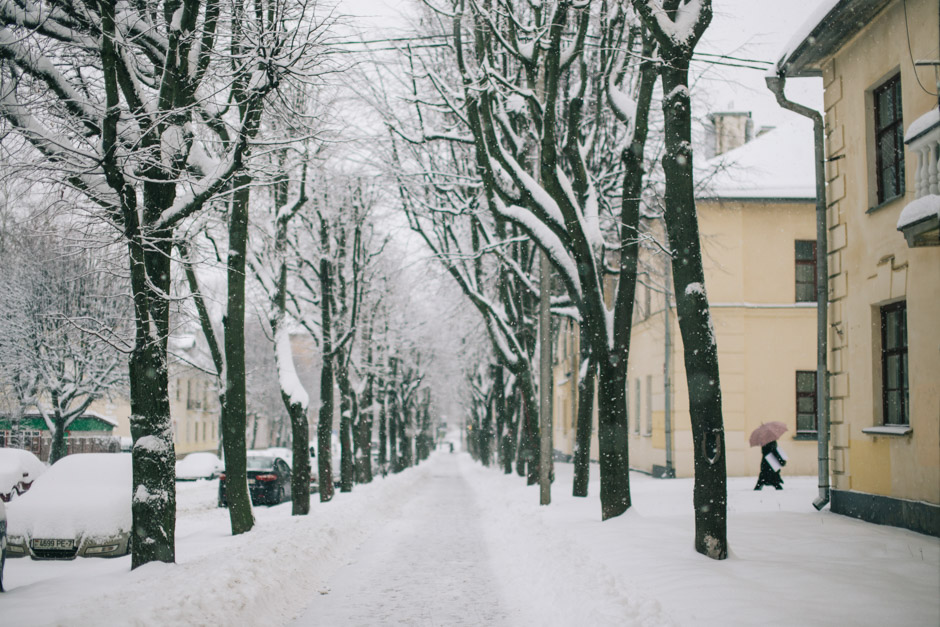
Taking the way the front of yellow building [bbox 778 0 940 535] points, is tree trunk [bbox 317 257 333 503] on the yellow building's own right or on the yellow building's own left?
on the yellow building's own right

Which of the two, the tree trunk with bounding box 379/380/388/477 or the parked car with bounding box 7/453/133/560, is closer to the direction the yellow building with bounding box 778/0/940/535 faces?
the parked car

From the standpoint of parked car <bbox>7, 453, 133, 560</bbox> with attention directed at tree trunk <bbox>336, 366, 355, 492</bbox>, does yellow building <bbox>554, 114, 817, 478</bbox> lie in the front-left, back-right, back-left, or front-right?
front-right

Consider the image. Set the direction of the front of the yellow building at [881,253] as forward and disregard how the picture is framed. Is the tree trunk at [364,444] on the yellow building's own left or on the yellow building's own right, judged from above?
on the yellow building's own right

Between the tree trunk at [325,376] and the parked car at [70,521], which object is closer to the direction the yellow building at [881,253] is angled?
the parked car

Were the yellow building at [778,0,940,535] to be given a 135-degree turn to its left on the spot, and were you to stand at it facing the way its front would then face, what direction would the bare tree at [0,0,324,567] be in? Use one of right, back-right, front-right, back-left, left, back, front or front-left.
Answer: back-right

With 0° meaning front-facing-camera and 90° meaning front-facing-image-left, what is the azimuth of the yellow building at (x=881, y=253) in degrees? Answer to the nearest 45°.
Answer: approximately 45°

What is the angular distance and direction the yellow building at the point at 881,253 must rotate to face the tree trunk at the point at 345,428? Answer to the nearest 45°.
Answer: approximately 90° to its right

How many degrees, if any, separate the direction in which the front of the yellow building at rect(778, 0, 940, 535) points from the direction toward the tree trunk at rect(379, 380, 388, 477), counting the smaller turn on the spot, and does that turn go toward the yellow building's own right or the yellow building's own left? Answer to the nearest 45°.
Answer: approximately 90° to the yellow building's own right
